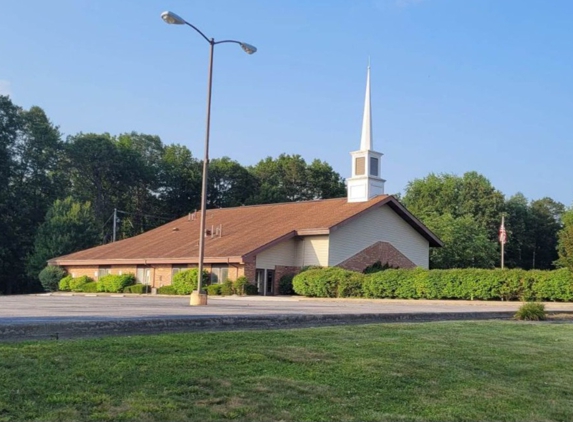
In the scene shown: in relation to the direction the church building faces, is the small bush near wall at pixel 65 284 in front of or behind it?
behind

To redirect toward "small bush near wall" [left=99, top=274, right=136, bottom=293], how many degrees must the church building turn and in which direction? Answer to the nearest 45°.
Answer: approximately 135° to its right

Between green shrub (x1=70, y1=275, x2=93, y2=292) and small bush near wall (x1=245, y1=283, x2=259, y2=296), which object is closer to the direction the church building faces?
the small bush near wall

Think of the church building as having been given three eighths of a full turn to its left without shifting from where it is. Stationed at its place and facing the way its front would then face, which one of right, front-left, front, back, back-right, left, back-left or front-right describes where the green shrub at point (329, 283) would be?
back

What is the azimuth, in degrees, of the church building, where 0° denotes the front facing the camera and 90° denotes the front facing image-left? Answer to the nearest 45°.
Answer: approximately 315°

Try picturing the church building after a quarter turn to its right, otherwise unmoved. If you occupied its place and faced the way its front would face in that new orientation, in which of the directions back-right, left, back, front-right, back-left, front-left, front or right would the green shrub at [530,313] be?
front-left

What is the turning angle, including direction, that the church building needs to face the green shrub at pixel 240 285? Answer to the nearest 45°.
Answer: approximately 90° to its right
